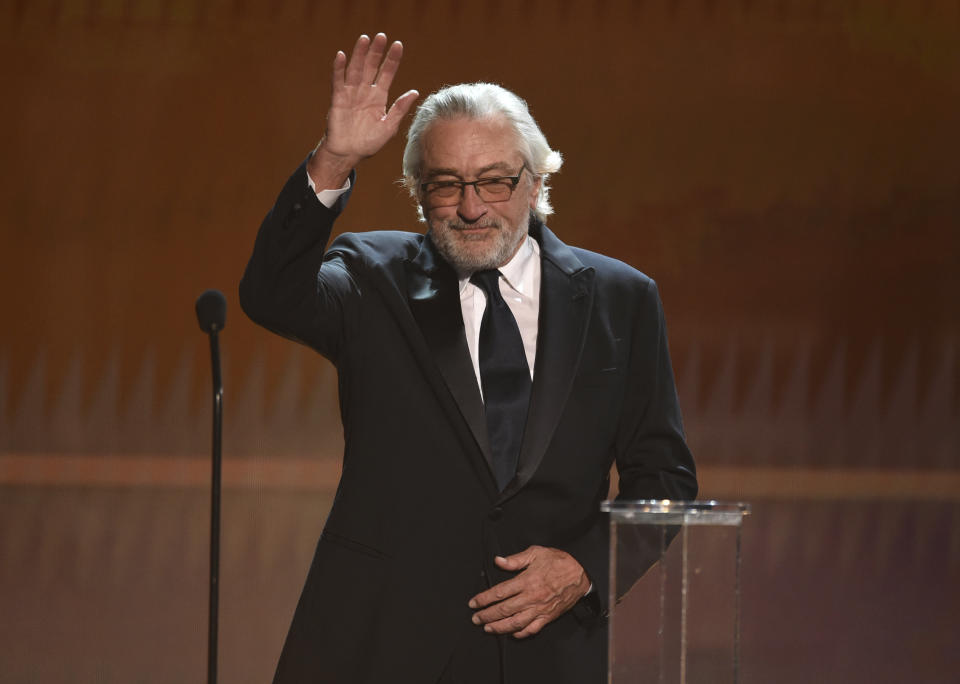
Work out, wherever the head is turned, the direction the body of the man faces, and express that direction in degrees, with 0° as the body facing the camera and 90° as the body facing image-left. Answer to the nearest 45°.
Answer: approximately 0°
